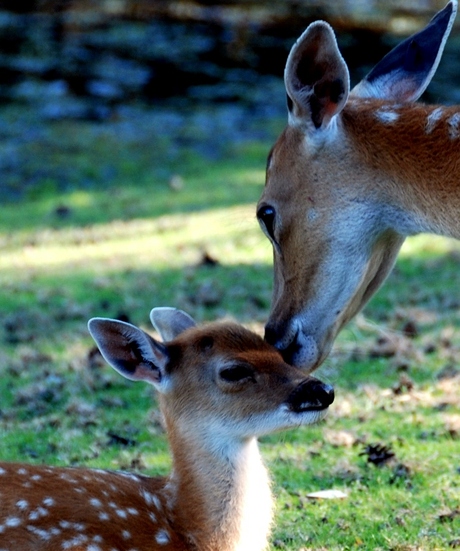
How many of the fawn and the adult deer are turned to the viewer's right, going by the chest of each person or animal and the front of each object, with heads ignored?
1

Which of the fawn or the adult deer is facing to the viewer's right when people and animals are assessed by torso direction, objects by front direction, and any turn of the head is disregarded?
the fawn

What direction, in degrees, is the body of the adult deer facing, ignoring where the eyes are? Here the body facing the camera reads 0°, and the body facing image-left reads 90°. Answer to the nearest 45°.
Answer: approximately 90°

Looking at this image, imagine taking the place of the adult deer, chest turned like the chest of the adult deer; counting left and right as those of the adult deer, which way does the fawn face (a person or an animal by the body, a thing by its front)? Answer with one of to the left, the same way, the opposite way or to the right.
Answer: the opposite way

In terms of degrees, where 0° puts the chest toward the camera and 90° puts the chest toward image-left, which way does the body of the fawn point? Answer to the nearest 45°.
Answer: approximately 270°

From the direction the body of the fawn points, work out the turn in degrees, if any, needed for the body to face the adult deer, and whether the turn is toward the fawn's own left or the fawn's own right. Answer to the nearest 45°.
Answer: approximately 45° to the fawn's own left
